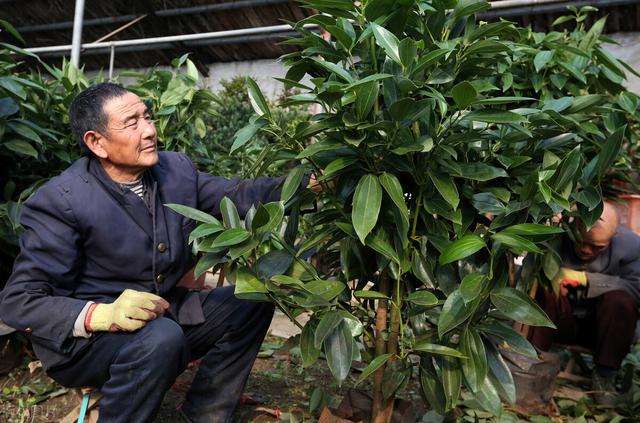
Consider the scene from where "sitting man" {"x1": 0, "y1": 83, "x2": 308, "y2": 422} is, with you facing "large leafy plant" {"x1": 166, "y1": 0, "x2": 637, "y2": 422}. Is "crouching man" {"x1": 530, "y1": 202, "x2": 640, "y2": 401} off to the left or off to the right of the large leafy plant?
left

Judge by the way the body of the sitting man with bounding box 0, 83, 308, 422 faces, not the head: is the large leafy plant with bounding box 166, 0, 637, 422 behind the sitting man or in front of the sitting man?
in front

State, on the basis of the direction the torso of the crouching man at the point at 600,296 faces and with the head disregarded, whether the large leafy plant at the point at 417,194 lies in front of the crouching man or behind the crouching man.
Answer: in front

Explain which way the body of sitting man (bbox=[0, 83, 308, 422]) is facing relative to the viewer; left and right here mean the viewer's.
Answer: facing the viewer and to the right of the viewer

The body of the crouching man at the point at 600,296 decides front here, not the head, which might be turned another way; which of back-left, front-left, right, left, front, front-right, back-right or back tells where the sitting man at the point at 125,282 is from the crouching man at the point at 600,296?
front

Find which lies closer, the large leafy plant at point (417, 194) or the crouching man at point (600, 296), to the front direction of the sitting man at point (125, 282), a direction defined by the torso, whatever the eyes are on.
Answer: the large leafy plant

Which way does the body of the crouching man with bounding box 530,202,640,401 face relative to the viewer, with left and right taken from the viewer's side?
facing the viewer and to the left of the viewer

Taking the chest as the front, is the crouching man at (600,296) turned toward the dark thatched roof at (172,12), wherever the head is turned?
no

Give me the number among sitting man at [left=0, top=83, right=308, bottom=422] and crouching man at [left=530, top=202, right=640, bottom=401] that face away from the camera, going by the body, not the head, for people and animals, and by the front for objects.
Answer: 0

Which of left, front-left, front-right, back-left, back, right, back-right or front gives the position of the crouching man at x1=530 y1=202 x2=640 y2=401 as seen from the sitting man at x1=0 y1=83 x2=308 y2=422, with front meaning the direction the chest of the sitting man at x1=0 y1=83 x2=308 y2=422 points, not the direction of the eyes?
front-left

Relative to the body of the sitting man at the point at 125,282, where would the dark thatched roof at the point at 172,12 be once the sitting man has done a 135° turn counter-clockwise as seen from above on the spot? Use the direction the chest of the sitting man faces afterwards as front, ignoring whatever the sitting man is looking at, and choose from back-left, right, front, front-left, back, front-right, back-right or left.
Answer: front
